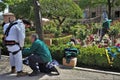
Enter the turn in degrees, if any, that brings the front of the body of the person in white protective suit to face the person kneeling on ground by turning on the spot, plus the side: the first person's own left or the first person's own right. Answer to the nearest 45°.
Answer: approximately 45° to the first person's own right

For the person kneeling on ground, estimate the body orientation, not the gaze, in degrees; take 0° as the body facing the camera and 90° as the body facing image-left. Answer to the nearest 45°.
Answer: approximately 90°

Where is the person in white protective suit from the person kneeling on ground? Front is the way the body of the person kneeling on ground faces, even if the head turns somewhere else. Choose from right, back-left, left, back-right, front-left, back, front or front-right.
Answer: front

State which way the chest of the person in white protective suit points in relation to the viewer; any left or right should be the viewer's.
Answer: facing away from the viewer and to the right of the viewer

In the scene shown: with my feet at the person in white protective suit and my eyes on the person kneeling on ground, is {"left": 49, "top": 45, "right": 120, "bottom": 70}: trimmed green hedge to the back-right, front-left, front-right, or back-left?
front-left

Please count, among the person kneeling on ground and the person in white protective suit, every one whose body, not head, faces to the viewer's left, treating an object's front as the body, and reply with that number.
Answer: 1
